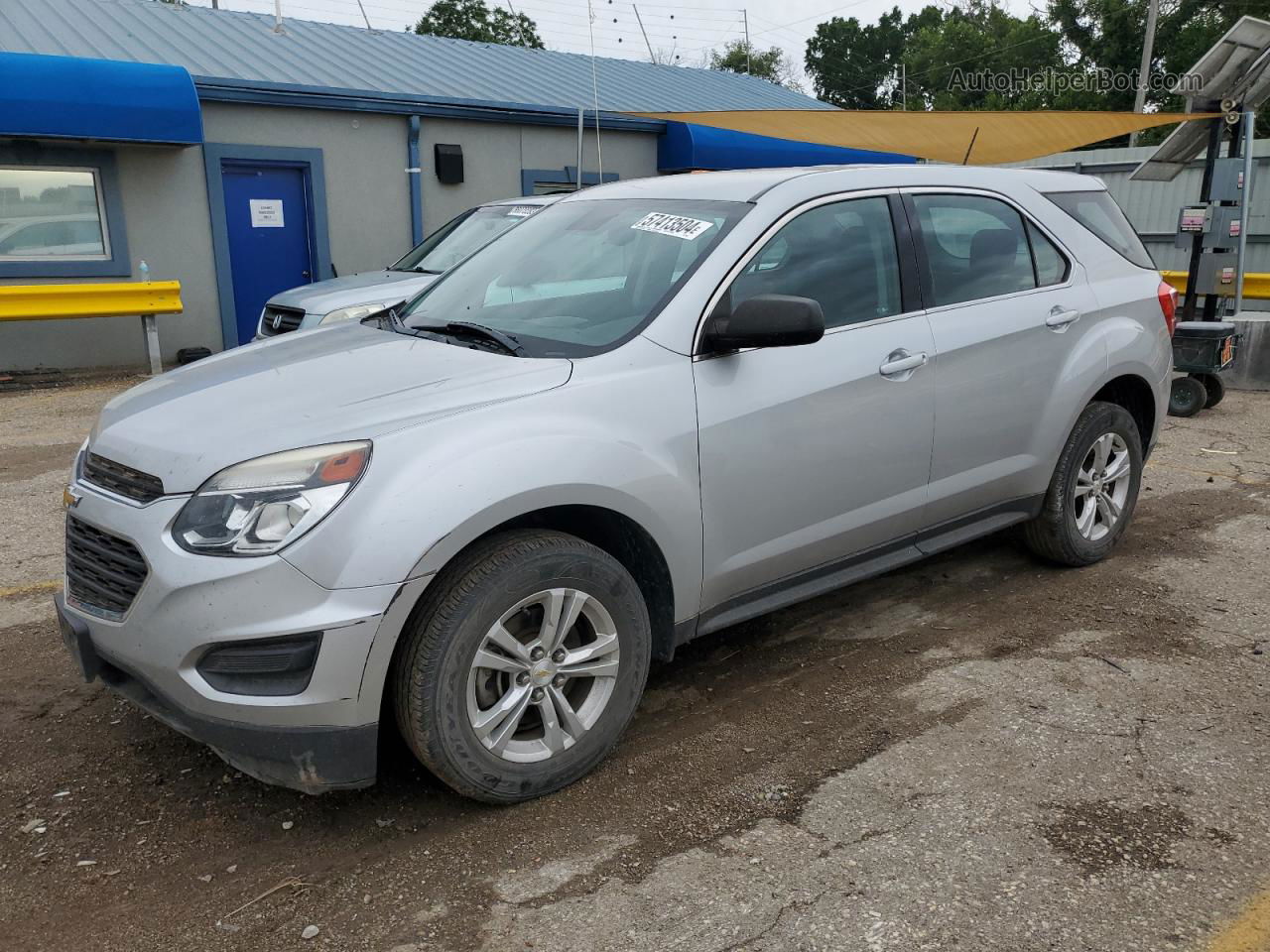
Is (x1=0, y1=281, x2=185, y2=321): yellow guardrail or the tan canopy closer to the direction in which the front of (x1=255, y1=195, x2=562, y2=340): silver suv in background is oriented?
the yellow guardrail

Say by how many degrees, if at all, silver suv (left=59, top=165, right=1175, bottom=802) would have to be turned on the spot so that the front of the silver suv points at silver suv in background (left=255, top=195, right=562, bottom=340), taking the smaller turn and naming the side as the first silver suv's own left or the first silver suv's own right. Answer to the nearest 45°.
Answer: approximately 135° to the first silver suv's own right

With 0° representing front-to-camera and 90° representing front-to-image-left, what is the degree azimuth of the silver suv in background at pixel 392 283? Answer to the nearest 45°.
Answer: approximately 45°

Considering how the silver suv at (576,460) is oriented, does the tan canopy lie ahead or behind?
behind

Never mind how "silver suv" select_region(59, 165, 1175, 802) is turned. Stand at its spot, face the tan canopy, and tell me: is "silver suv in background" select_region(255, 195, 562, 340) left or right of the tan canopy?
left

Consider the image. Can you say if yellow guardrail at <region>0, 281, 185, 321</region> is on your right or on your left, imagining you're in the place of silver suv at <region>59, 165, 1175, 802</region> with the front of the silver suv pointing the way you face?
on your right

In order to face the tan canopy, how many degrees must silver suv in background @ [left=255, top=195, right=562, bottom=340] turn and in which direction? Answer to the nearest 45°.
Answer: approximately 135° to its left

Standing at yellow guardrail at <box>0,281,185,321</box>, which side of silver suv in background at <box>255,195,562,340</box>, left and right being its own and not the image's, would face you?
right

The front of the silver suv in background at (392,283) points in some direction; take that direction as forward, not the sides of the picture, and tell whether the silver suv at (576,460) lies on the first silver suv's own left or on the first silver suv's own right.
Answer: on the first silver suv's own left

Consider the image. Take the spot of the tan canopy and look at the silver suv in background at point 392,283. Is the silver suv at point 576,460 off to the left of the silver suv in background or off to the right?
left

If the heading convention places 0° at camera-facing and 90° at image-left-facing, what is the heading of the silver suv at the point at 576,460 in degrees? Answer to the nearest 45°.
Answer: approximately 45°

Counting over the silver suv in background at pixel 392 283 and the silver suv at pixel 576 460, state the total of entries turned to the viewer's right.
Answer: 0
